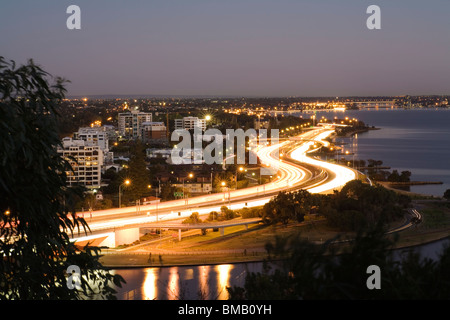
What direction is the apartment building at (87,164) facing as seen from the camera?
toward the camera

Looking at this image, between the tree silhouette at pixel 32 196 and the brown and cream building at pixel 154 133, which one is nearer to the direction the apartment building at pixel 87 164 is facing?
the tree silhouette

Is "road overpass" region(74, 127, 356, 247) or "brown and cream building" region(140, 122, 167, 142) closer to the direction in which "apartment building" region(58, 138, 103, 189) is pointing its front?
the road overpass

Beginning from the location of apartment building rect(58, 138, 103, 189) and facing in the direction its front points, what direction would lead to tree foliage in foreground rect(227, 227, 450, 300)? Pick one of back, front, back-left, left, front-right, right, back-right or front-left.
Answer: front

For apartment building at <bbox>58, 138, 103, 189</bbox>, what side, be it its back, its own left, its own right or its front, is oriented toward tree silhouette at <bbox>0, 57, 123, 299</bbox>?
front

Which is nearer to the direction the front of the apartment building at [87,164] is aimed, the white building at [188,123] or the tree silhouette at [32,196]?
the tree silhouette

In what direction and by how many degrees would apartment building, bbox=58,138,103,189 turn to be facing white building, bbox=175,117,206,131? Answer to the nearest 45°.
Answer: approximately 180°

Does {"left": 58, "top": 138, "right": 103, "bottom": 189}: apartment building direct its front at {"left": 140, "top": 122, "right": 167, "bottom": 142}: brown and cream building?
no

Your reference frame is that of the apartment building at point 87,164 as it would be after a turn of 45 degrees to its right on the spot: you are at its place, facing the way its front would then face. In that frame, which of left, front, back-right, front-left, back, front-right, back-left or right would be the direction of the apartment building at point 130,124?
back-right
